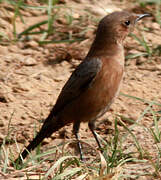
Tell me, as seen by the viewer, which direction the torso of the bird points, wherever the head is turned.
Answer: to the viewer's right

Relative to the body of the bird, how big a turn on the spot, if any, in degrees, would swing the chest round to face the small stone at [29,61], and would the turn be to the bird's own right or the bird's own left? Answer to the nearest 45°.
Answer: approximately 135° to the bird's own left
